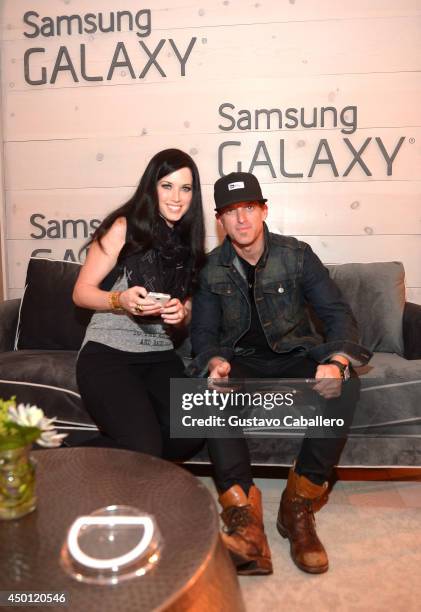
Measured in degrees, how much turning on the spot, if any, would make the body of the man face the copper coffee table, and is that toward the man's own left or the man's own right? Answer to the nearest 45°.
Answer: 0° — they already face it

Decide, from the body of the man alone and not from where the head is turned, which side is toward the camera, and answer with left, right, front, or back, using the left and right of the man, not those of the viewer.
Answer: front

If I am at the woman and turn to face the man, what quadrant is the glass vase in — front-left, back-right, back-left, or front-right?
back-right

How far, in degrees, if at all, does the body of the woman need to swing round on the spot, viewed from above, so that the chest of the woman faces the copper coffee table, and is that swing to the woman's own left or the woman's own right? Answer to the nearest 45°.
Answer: approximately 45° to the woman's own right

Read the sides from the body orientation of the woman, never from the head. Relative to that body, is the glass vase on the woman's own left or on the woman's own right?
on the woman's own right

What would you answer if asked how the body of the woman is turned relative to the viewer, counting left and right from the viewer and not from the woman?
facing the viewer and to the right of the viewer

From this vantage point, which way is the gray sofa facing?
toward the camera
